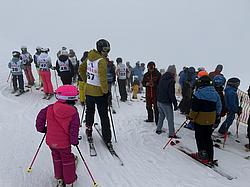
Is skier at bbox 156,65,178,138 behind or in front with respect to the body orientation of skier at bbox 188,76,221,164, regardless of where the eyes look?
in front

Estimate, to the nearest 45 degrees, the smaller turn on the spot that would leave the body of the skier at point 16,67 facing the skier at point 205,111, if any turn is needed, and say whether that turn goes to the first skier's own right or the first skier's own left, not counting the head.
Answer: approximately 45° to the first skier's own left

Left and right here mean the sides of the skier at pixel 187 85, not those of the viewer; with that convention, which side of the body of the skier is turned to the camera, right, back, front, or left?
left

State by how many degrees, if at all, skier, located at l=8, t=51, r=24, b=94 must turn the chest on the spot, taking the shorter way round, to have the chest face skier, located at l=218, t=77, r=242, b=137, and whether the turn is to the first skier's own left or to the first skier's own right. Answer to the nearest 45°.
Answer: approximately 45° to the first skier's own left

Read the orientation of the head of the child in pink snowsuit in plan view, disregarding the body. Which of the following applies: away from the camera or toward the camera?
away from the camera
